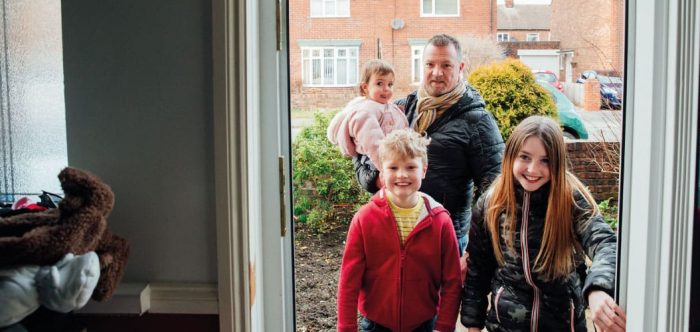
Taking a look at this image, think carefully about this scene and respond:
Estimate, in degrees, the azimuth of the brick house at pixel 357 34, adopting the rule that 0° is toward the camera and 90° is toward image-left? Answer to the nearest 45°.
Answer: approximately 0°

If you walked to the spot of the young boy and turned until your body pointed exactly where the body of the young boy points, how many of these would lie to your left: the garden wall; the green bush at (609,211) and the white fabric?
2

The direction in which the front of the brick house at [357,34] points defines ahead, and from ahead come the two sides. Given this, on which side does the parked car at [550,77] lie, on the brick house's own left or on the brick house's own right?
on the brick house's own left

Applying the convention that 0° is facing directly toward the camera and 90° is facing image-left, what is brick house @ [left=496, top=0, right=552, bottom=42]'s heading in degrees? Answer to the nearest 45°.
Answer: approximately 0°

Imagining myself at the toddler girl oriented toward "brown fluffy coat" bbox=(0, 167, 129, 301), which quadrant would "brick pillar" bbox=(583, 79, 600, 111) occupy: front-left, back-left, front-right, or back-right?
back-left
